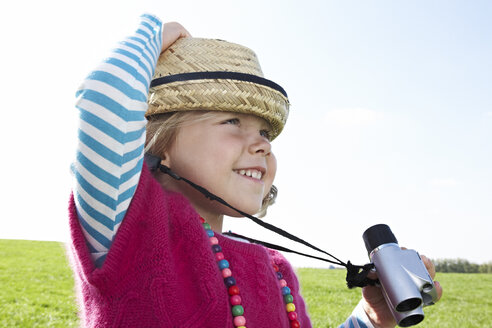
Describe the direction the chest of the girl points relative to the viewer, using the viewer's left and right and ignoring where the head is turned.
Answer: facing the viewer and to the right of the viewer
